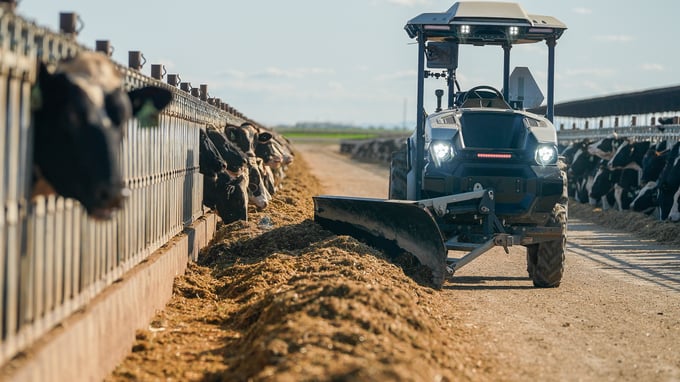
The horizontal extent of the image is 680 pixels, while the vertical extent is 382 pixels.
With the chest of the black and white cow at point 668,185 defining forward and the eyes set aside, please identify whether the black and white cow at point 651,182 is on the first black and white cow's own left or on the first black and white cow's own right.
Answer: on the first black and white cow's own right

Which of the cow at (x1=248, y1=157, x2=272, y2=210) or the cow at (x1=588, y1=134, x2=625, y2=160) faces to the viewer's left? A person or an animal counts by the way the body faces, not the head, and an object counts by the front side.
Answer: the cow at (x1=588, y1=134, x2=625, y2=160)

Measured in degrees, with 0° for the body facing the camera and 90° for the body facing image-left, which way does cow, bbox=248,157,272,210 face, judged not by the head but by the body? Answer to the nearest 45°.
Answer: approximately 315°

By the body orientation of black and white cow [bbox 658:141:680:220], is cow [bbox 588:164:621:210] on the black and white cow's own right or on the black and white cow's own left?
on the black and white cow's own right

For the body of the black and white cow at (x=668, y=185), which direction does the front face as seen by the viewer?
to the viewer's left

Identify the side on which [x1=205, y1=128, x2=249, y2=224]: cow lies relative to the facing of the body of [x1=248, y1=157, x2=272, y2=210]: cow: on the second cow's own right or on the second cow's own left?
on the second cow's own right

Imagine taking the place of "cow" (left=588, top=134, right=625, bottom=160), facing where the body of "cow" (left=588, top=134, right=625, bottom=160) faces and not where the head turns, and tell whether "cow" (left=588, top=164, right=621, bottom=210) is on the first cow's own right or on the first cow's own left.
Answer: on the first cow's own left

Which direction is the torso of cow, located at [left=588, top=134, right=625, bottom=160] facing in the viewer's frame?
to the viewer's left

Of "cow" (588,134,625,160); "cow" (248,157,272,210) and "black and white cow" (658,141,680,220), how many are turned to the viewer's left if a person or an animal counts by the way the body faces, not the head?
2

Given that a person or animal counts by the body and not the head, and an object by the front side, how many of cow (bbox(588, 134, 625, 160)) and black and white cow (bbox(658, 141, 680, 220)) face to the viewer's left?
2

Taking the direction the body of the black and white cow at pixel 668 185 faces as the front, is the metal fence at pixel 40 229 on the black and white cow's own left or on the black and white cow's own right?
on the black and white cow's own left
